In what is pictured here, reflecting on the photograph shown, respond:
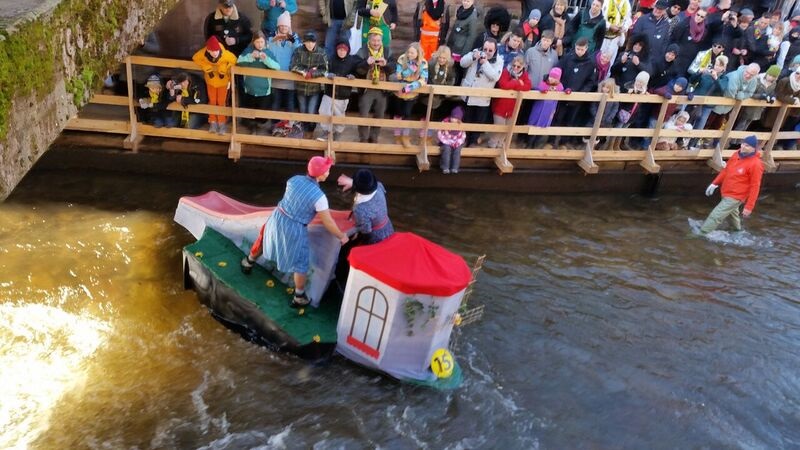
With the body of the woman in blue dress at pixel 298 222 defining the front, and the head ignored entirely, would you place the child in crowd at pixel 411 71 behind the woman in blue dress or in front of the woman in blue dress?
in front

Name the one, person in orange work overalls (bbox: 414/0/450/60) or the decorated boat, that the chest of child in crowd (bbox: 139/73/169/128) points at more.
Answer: the decorated boat

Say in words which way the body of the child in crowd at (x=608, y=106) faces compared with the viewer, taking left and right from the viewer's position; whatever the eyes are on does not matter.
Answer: facing the viewer and to the left of the viewer

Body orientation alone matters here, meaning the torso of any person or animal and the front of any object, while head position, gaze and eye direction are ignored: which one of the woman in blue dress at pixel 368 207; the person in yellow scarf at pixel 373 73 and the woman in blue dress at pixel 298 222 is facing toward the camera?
the person in yellow scarf

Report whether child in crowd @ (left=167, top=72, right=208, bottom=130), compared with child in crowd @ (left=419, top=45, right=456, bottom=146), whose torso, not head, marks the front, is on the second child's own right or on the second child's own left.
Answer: on the second child's own right

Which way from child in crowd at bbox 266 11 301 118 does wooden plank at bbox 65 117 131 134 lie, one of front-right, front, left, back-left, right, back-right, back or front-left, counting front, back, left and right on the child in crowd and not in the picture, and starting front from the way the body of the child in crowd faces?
right

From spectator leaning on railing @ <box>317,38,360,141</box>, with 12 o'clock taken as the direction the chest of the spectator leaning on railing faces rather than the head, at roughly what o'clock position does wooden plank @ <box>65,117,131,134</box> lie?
The wooden plank is roughly at 3 o'clock from the spectator leaning on railing.

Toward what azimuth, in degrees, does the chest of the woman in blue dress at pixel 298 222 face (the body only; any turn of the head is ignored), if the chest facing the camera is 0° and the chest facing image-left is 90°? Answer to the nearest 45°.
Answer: approximately 225°

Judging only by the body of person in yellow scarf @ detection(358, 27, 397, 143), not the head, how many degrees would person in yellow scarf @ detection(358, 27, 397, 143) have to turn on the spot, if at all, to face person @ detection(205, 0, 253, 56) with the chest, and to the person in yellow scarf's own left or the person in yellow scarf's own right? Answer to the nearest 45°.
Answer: approximately 90° to the person in yellow scarf's own right

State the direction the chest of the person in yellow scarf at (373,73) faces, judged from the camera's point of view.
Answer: toward the camera

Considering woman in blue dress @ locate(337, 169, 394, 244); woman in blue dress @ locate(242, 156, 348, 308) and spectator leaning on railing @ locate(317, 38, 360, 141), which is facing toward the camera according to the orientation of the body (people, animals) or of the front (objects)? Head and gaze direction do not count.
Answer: the spectator leaning on railing

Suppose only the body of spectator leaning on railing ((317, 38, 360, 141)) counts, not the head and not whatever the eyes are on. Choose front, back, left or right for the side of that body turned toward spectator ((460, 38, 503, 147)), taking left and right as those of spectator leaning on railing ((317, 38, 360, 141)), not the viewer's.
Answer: left

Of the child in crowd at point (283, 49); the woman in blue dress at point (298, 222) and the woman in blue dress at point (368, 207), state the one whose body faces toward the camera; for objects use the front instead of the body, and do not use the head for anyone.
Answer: the child in crowd

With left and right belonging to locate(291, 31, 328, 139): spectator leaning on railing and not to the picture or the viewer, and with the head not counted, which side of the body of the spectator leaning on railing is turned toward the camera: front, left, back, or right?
front

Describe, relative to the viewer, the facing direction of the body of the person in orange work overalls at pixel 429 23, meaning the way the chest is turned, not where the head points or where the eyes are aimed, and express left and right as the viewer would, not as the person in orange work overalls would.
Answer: facing the viewer

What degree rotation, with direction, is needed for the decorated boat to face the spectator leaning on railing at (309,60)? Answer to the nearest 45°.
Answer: approximately 135° to its left

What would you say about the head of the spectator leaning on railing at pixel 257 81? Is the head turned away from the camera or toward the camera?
toward the camera

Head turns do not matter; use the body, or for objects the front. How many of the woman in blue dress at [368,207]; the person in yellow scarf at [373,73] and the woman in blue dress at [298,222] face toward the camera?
1

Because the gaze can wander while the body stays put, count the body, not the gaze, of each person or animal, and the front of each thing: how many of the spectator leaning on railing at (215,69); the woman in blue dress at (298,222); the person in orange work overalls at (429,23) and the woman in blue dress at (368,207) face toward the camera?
2

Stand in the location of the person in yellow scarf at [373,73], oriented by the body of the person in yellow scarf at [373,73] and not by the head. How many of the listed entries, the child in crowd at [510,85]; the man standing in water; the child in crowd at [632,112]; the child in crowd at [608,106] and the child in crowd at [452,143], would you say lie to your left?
5
